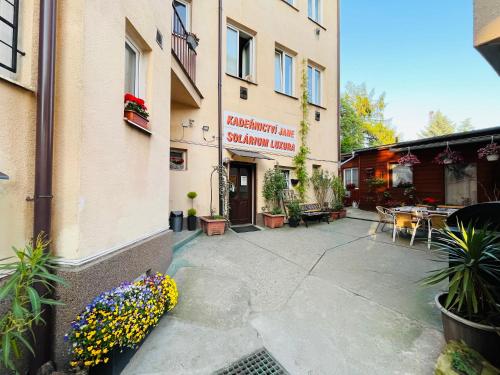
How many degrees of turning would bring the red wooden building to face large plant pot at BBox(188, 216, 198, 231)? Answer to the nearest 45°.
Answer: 0° — it already faces it

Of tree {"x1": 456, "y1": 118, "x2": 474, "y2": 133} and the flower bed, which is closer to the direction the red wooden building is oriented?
the flower bed

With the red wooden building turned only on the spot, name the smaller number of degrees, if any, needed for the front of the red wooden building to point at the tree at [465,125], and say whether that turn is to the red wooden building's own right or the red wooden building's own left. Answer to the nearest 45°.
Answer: approximately 135° to the red wooden building's own right

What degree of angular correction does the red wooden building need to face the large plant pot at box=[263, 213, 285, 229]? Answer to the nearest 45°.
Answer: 0° — it already faces it

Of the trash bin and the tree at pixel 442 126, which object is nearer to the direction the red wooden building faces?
the trash bin

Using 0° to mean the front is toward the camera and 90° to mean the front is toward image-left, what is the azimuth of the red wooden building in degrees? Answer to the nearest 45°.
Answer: approximately 45°
